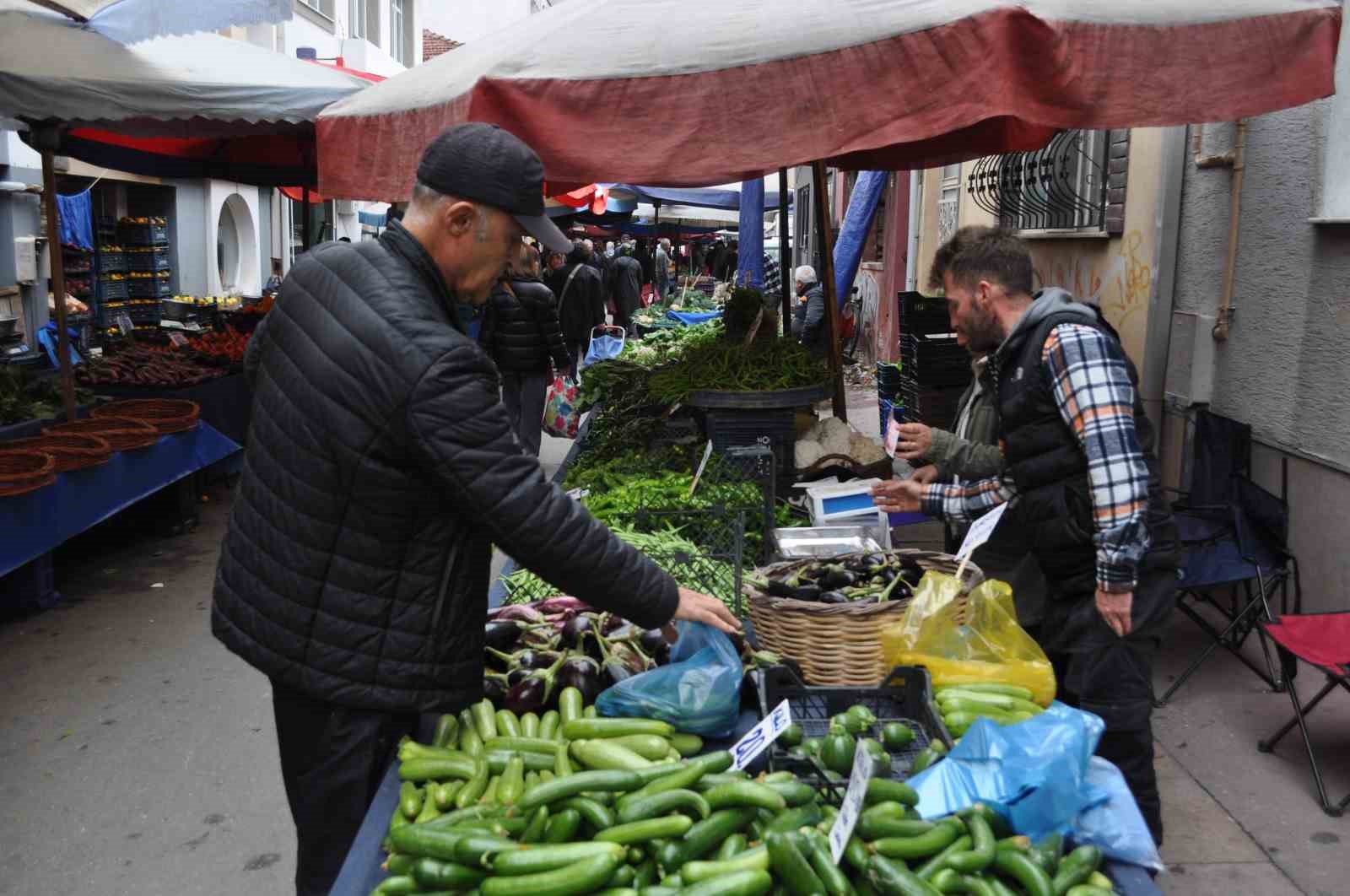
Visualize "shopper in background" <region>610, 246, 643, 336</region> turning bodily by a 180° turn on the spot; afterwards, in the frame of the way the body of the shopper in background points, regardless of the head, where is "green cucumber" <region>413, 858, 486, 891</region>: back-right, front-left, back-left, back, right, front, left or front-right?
front

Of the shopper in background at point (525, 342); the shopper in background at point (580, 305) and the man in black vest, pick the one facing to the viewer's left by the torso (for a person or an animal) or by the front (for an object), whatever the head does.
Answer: the man in black vest

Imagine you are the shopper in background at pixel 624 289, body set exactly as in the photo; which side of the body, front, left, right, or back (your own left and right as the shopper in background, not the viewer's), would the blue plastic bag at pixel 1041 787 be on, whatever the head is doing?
back

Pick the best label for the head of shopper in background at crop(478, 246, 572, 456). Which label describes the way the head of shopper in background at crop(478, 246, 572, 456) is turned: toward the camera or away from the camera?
away from the camera

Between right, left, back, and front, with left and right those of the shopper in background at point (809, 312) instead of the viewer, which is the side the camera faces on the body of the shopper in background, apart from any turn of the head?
left

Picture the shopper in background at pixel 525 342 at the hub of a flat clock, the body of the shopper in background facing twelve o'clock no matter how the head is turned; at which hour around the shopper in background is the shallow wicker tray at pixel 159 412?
The shallow wicker tray is roughly at 8 o'clock from the shopper in background.

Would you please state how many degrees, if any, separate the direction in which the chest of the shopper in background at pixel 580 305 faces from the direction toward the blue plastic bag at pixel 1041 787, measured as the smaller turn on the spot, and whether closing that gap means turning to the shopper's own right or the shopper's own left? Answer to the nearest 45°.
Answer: approximately 180°

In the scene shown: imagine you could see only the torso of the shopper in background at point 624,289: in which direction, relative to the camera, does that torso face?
away from the camera

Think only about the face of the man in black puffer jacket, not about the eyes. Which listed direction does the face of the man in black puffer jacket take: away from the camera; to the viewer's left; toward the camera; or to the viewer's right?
to the viewer's right

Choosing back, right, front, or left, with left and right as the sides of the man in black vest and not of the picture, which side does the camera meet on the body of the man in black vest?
left

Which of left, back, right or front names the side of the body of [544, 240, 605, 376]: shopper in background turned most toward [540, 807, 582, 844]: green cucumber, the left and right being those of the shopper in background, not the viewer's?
back

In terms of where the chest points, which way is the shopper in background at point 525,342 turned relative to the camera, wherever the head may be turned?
away from the camera

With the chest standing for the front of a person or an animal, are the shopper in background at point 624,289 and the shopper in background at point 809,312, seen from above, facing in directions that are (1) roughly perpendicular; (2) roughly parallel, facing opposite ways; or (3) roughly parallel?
roughly perpendicular

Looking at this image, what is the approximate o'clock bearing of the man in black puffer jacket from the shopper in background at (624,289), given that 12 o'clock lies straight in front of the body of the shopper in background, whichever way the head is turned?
The man in black puffer jacket is roughly at 6 o'clock from the shopper in background.

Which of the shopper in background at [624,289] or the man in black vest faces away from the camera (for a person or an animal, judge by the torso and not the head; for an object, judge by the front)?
the shopper in background

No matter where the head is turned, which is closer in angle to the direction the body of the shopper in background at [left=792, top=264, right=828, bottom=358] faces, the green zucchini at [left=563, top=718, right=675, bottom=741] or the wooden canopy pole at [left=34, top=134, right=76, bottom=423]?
the wooden canopy pole

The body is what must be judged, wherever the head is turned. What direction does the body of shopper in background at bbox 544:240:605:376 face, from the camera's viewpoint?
away from the camera
